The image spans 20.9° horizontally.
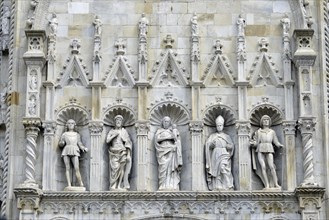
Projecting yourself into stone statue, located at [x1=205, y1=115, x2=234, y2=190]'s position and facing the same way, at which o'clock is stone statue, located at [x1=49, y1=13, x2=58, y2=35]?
stone statue, located at [x1=49, y1=13, x2=58, y2=35] is roughly at 3 o'clock from stone statue, located at [x1=205, y1=115, x2=234, y2=190].

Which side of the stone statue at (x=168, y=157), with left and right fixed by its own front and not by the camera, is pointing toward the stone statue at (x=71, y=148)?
right

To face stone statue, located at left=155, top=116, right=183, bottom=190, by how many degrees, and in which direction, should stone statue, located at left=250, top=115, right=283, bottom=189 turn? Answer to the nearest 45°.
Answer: approximately 90° to its right

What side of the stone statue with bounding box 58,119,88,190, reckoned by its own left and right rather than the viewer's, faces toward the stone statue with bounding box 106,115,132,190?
left

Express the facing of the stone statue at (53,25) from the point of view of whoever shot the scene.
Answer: facing the viewer

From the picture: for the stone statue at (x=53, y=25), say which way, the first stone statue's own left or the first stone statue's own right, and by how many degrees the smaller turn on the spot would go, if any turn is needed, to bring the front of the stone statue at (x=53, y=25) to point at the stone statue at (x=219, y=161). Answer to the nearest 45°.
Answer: approximately 90° to the first stone statue's own left

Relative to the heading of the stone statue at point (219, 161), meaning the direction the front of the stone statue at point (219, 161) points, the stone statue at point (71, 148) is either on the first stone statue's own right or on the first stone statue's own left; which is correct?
on the first stone statue's own right

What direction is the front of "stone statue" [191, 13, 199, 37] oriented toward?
toward the camera

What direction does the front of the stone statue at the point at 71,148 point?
toward the camera

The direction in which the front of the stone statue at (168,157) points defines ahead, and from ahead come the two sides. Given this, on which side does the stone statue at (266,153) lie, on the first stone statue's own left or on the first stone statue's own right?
on the first stone statue's own left

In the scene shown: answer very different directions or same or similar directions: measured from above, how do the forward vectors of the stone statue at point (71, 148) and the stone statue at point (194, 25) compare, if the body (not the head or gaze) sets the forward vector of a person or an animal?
same or similar directions

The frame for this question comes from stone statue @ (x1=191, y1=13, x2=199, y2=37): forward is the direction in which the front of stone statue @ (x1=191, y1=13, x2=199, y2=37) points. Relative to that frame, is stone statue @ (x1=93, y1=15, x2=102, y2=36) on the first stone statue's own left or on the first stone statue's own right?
on the first stone statue's own right

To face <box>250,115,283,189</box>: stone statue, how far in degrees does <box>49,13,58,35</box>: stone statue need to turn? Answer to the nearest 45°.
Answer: approximately 90° to its left

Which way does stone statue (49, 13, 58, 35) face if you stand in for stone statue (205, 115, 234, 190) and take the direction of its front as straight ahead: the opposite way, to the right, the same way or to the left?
the same way

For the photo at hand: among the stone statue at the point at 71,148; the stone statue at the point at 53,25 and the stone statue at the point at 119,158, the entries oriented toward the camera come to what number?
3

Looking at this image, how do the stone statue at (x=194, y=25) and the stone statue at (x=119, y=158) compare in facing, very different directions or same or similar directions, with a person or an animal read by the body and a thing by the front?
same or similar directions

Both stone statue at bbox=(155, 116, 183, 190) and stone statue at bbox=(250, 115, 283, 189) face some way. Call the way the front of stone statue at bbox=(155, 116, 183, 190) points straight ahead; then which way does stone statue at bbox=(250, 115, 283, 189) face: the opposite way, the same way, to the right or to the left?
the same way

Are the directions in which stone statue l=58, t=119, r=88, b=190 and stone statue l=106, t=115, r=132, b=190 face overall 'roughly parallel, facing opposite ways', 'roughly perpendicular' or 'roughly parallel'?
roughly parallel

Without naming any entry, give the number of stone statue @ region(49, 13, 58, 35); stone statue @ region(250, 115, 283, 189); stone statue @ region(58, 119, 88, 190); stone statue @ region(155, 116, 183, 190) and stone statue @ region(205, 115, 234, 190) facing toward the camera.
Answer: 5
